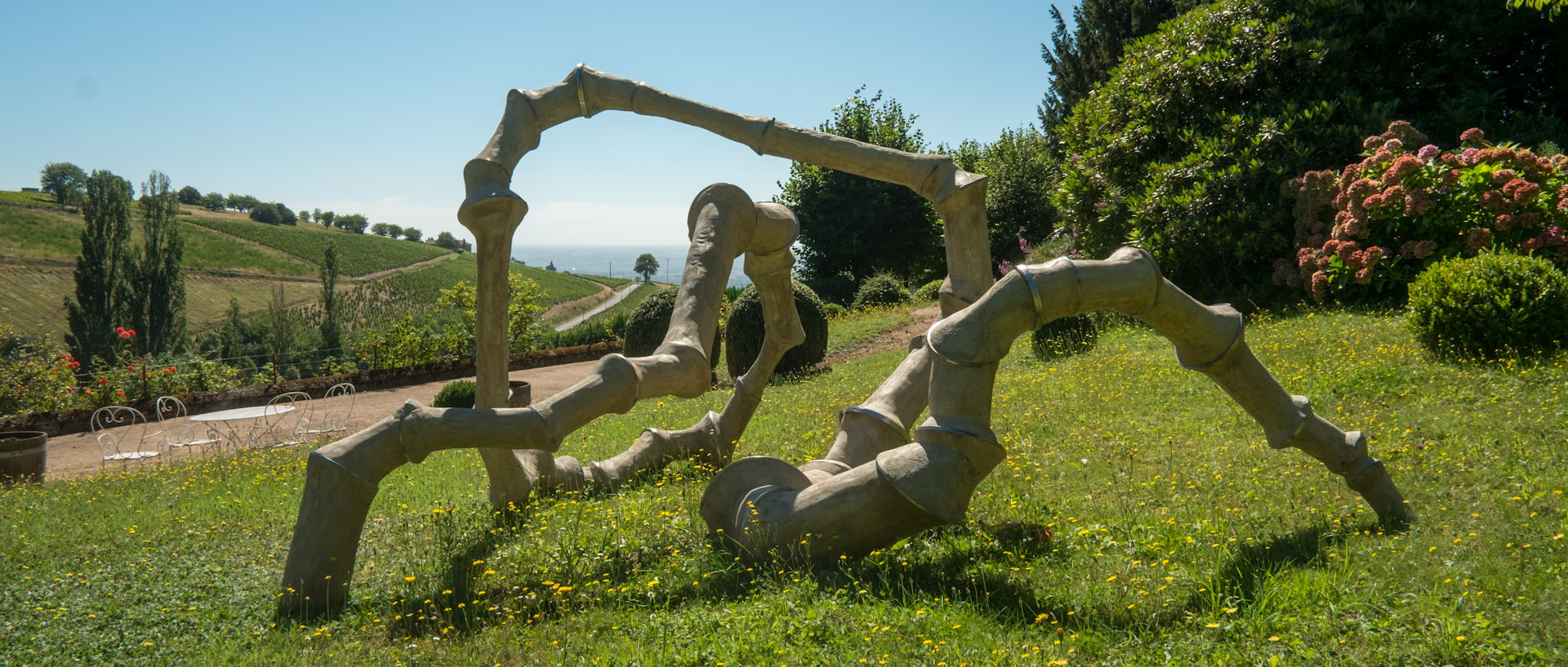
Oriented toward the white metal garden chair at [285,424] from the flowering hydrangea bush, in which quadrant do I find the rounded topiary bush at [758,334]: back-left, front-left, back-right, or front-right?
front-right

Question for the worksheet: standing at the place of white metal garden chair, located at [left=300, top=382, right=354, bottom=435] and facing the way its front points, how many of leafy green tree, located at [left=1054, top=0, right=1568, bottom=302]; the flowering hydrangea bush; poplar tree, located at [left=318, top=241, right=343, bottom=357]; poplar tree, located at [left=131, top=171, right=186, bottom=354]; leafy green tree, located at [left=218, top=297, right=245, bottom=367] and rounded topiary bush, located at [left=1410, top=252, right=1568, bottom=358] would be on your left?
3

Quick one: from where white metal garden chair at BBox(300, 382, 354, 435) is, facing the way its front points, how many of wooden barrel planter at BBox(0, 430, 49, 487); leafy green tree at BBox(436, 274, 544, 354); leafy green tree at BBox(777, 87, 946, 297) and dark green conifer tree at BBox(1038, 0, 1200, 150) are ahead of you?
1

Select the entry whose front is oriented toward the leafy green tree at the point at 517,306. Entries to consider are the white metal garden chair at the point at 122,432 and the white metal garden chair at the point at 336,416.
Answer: the white metal garden chair at the point at 122,432

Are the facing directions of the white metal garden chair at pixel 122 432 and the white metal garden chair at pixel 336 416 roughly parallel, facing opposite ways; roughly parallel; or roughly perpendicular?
roughly parallel, facing opposite ways

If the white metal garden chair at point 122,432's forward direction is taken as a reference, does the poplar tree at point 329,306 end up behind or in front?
in front

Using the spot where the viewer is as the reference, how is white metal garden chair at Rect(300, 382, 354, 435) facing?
facing the viewer and to the left of the viewer

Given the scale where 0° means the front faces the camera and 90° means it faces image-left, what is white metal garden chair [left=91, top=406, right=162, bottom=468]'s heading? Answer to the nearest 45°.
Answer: approximately 225°
